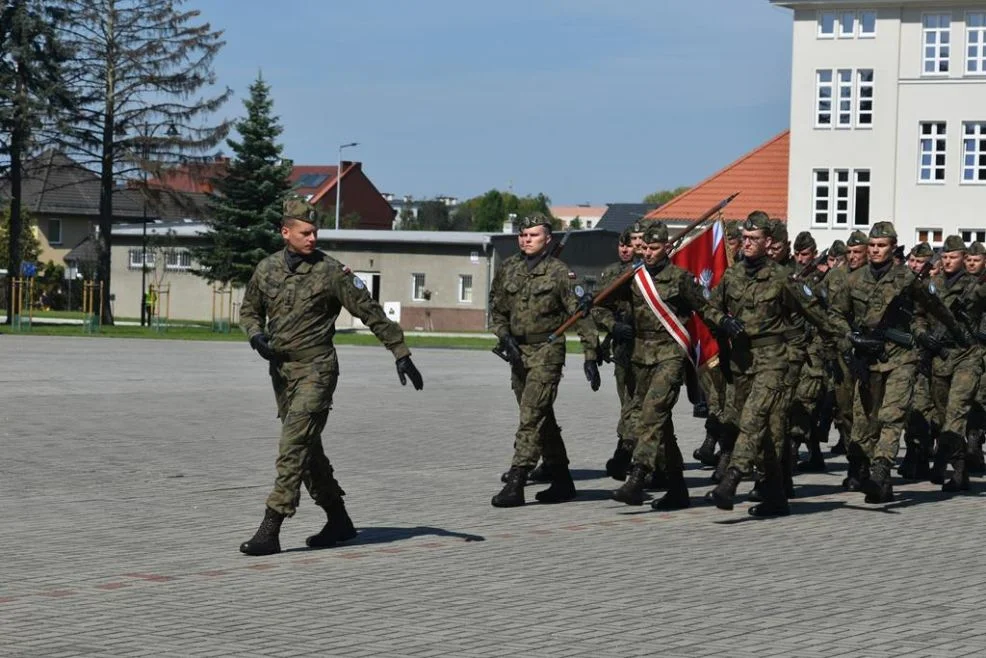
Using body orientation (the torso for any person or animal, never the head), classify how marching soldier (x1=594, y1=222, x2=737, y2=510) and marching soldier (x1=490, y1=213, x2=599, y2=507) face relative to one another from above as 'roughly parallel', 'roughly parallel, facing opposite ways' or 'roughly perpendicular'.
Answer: roughly parallel

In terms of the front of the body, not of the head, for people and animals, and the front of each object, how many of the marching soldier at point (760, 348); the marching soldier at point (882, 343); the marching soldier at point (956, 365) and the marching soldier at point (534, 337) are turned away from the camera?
0

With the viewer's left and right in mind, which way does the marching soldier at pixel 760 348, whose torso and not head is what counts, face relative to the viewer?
facing the viewer and to the left of the viewer

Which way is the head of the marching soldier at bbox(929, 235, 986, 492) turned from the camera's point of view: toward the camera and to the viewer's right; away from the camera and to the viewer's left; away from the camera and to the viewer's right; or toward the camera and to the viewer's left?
toward the camera and to the viewer's left

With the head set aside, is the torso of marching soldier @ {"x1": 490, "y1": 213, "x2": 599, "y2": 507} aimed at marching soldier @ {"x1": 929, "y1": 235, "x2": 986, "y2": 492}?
no

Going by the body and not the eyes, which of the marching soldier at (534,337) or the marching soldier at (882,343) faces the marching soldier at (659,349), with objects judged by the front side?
the marching soldier at (882,343)

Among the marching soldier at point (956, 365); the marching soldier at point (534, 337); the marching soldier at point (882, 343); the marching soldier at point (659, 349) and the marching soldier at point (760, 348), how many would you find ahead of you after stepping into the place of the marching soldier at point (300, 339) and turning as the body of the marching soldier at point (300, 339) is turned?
0

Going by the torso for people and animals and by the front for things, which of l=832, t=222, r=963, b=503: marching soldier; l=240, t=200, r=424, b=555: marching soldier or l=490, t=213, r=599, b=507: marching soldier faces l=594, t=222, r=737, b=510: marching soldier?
l=832, t=222, r=963, b=503: marching soldier

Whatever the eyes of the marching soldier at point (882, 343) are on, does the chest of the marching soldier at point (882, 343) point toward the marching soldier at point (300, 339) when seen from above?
yes

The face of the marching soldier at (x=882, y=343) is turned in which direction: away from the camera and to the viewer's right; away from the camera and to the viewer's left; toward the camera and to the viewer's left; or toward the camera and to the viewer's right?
toward the camera and to the viewer's left

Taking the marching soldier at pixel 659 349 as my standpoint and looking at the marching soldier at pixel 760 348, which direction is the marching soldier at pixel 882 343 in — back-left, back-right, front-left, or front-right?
front-left

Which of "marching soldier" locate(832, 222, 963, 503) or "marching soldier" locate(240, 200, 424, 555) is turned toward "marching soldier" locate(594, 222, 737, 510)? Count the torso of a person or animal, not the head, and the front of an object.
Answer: "marching soldier" locate(832, 222, 963, 503)

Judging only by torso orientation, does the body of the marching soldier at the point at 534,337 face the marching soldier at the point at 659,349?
no

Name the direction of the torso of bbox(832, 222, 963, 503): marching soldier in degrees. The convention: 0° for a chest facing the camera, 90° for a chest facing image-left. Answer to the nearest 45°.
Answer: approximately 45°

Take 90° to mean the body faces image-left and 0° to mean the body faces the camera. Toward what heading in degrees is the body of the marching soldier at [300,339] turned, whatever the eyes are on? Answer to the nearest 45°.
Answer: approximately 45°

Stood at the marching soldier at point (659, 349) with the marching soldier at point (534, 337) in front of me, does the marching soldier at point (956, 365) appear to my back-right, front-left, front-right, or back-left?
back-right

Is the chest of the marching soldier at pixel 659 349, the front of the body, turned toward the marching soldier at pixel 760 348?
no

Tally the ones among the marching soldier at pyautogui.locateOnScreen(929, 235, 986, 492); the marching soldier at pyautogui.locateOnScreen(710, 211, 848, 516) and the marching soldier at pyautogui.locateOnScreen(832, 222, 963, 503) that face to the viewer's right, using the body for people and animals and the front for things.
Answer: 0

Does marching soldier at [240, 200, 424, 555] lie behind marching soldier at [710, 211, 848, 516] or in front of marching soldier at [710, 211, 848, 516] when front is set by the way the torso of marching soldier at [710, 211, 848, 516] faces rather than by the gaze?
in front
